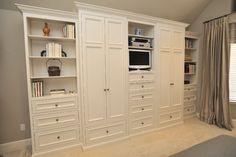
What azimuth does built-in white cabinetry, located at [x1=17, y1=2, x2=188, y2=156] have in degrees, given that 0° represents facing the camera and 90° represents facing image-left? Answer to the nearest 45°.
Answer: approximately 315°

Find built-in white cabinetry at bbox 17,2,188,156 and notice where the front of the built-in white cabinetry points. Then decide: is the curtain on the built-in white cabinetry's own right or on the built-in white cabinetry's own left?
on the built-in white cabinetry's own left
